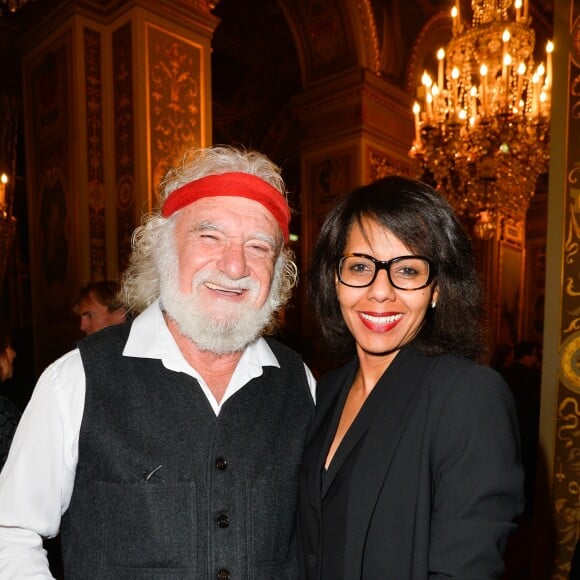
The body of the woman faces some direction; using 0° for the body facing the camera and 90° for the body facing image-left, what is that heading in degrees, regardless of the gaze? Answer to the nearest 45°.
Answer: approximately 45°

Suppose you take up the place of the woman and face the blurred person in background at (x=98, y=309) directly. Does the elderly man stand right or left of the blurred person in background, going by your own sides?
left

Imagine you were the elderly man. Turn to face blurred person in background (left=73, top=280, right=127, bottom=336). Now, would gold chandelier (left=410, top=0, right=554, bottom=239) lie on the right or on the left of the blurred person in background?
right
